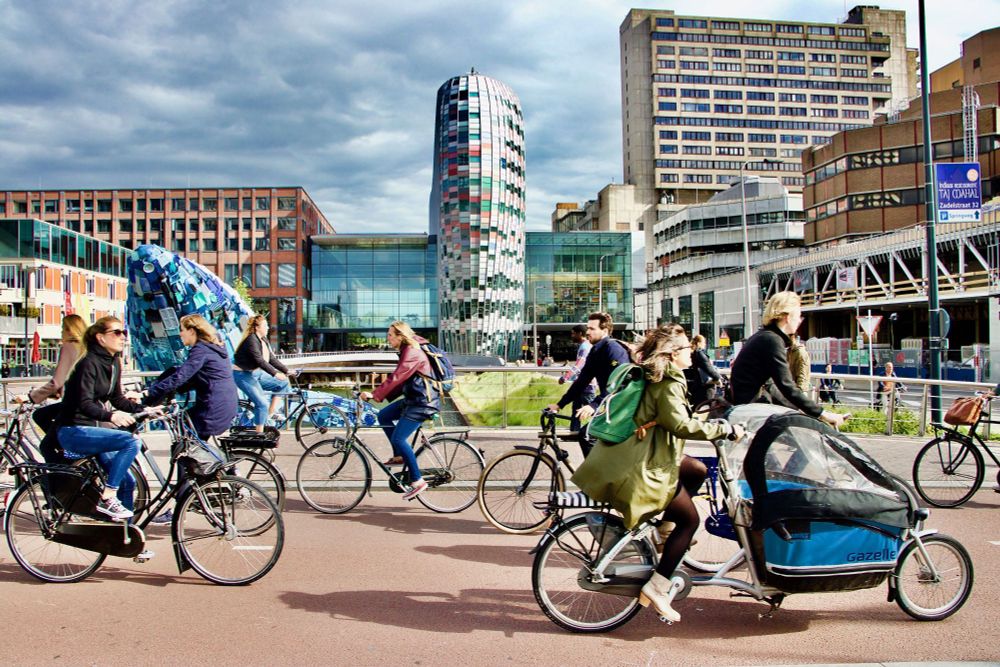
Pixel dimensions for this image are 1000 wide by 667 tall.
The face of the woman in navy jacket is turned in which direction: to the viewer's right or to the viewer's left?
to the viewer's left

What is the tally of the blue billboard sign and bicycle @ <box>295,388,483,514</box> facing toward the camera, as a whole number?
1

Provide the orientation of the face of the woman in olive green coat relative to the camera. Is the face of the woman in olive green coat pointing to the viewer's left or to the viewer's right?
to the viewer's right

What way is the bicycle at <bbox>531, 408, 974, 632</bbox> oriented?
to the viewer's right

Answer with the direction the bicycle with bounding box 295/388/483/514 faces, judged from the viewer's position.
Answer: facing to the left of the viewer

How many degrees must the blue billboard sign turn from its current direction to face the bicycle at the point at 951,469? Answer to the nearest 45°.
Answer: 0° — it already faces it

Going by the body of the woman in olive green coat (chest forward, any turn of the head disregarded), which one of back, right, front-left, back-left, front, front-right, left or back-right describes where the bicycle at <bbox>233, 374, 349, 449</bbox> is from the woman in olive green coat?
back-left

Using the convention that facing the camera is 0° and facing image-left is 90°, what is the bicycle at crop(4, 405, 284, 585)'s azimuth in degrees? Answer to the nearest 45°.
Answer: approximately 270°

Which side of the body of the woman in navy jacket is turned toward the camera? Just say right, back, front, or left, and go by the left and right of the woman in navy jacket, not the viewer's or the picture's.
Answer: left

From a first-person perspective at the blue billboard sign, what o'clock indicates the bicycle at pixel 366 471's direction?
The bicycle is roughly at 1 o'clock from the blue billboard sign.

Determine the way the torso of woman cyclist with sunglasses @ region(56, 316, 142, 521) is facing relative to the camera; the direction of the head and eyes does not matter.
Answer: to the viewer's right

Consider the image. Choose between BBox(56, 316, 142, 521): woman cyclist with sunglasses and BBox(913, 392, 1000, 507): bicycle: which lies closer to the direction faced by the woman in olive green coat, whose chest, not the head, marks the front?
the bicycle

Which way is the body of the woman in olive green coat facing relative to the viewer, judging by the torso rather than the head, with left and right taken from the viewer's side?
facing to the right of the viewer
